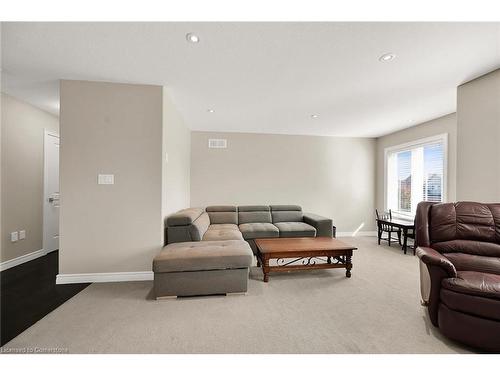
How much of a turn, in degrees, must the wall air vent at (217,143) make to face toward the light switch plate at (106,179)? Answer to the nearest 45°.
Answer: approximately 45° to its right

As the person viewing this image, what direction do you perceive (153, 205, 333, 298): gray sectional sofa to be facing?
facing the viewer

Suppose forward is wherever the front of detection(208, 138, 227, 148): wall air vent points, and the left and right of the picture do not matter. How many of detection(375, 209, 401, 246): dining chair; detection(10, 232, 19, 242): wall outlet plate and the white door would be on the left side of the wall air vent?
1

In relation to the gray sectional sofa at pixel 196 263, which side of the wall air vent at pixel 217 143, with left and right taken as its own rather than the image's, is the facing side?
front

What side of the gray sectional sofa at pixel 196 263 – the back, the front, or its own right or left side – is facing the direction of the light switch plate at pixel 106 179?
right

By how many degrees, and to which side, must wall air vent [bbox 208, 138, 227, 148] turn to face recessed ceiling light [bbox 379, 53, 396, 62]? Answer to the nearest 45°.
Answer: approximately 45° to its left

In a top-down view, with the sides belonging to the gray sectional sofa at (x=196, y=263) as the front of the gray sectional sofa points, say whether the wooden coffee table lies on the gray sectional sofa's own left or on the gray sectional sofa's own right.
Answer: on the gray sectional sofa's own left

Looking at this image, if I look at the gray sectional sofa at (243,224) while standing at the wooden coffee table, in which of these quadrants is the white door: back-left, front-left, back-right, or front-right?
front-left

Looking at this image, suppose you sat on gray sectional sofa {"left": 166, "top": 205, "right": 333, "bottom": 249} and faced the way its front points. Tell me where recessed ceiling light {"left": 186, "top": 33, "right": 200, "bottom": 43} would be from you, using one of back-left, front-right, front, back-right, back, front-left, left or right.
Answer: front

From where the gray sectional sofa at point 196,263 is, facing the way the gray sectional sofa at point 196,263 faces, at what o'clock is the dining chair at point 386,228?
The dining chair is roughly at 8 o'clock from the gray sectional sofa.

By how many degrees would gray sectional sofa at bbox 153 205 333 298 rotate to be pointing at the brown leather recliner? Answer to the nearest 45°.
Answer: approximately 90° to its left

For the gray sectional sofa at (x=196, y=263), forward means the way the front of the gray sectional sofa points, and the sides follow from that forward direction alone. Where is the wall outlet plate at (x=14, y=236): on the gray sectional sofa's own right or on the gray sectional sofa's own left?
on the gray sectional sofa's own right

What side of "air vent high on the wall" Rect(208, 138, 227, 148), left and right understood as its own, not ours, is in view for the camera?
front
